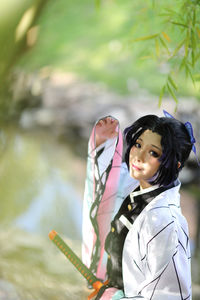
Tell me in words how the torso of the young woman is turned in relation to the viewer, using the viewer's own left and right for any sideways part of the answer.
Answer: facing the viewer and to the left of the viewer
